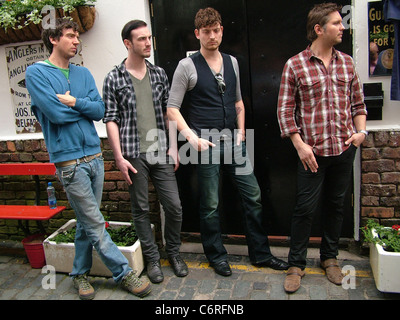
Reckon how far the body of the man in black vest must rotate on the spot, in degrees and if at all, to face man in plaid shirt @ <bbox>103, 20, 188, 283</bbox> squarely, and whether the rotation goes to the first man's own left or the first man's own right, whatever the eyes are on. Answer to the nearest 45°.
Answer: approximately 135° to the first man's own right

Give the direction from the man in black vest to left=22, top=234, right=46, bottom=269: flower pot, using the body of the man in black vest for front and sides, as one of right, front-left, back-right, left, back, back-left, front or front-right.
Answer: back-right

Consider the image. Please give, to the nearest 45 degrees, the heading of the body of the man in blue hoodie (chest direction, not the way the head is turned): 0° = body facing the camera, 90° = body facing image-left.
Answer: approximately 315°

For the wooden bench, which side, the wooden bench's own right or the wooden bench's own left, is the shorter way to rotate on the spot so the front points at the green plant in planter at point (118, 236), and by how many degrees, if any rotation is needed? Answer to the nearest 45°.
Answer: approximately 45° to the wooden bench's own left

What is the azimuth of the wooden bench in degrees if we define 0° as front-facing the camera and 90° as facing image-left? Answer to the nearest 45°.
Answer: approximately 0°

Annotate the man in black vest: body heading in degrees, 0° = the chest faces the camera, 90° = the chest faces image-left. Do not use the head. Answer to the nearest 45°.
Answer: approximately 315°

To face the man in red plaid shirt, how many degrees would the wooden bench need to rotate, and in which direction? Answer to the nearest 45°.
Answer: approximately 45° to its left
